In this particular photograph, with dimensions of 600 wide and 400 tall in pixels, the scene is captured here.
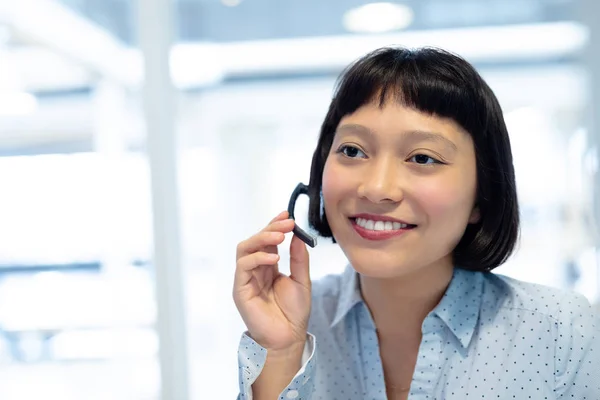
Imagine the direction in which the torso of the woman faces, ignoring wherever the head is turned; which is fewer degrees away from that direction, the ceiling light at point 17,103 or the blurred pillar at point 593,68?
the ceiling light

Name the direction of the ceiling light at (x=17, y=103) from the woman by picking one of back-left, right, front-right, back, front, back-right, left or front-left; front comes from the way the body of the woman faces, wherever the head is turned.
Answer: right

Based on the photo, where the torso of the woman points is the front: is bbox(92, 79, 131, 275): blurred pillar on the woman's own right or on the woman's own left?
on the woman's own right

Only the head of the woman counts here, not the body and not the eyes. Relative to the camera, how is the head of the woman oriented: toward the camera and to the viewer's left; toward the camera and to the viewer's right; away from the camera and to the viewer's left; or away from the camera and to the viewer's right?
toward the camera and to the viewer's left

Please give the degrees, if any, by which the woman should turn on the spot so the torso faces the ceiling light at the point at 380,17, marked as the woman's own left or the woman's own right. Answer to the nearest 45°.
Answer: approximately 135° to the woman's own right

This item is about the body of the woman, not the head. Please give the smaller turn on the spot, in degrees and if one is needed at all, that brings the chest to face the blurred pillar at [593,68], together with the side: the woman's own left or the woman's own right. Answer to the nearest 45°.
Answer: approximately 180°

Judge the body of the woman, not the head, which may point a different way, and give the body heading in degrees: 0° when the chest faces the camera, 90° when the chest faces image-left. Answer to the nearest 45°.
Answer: approximately 45°

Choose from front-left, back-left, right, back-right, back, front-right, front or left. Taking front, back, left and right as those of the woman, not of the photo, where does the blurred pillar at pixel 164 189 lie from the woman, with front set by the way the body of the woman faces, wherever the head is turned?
right
